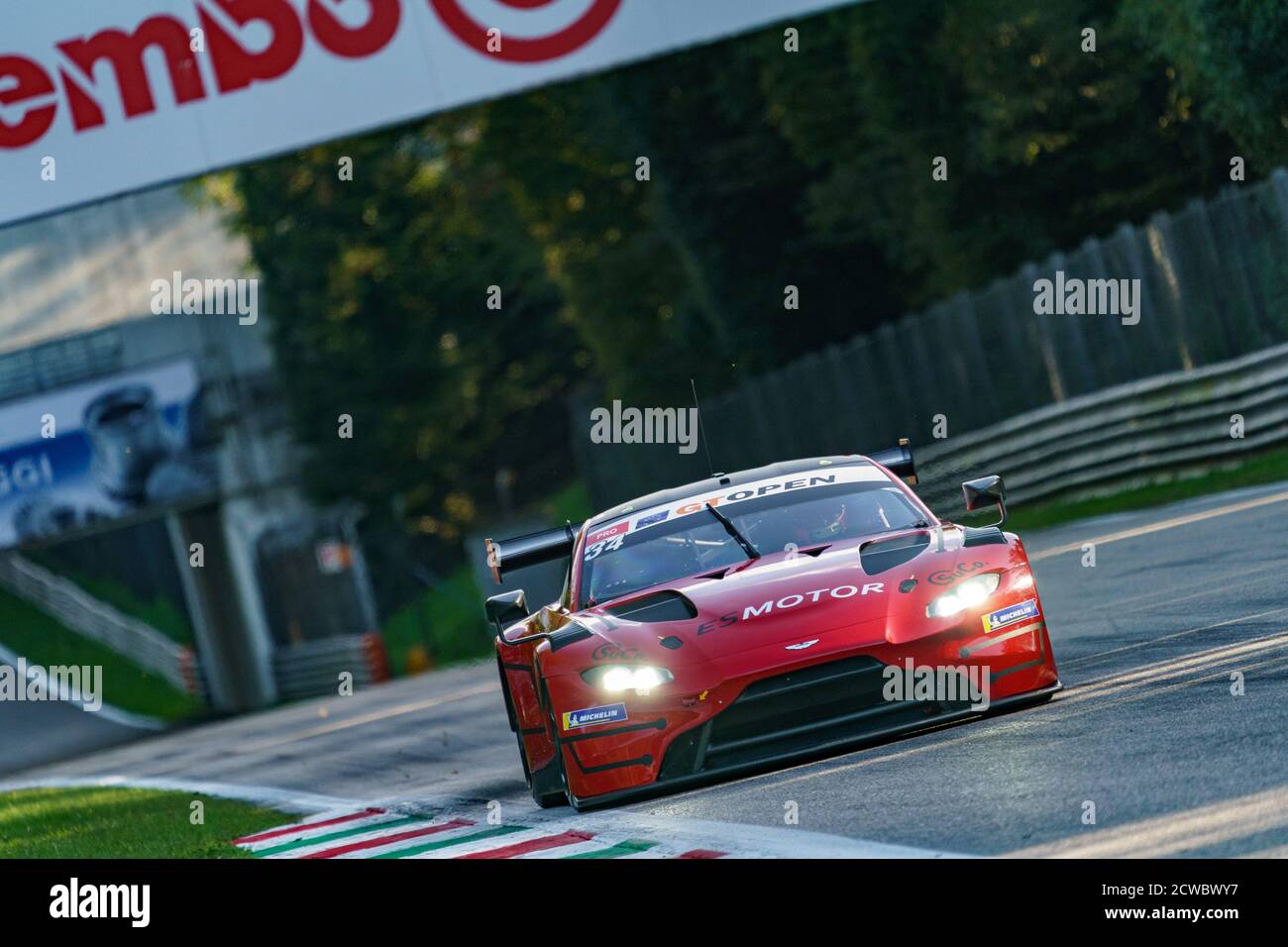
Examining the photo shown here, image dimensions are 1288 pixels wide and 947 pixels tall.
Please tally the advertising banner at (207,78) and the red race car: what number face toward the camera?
2

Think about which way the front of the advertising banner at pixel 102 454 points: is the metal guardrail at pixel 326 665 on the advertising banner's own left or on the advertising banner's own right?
on the advertising banner's own left

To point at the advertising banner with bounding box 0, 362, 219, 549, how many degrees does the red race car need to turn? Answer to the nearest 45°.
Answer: approximately 135° to its right

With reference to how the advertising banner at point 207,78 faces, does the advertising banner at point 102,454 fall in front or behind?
behind

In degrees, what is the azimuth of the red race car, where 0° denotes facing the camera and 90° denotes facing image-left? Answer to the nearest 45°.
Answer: approximately 0°

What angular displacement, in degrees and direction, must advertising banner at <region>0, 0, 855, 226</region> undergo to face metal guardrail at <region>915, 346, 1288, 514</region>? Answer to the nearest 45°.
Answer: approximately 90° to its left

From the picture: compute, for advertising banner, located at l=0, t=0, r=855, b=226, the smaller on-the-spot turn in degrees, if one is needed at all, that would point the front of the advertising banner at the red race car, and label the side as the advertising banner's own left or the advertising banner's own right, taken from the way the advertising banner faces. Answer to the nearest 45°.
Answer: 0° — it already faces it

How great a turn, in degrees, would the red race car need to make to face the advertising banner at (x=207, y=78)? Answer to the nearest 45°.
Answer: approximately 135° to its right
